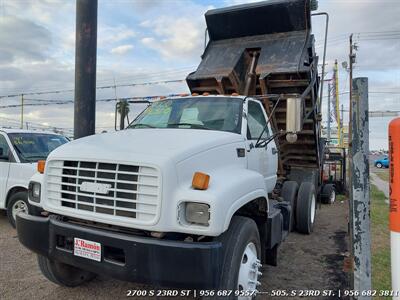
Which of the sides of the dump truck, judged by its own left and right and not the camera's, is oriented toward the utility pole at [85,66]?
right

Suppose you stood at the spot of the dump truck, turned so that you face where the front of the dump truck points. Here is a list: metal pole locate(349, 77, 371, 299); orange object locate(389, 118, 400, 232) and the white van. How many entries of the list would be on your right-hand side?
1

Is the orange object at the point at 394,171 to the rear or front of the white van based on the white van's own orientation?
to the front

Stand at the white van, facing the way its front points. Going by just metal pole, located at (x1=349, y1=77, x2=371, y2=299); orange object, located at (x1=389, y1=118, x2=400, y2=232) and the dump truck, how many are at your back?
0

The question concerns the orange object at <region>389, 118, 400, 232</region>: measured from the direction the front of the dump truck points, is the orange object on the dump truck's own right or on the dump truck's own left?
on the dump truck's own left

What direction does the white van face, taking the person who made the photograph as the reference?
facing the viewer and to the right of the viewer

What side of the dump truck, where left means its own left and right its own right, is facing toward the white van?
right

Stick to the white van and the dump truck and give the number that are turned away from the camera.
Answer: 0
